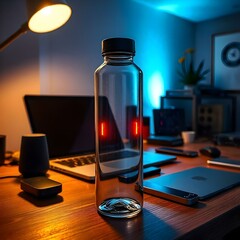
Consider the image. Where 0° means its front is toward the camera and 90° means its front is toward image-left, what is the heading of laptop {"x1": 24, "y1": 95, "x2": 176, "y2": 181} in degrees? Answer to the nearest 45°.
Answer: approximately 315°

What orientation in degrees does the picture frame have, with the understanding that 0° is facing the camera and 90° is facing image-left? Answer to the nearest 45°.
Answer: approximately 45°

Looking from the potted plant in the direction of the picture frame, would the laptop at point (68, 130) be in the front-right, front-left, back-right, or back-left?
back-right

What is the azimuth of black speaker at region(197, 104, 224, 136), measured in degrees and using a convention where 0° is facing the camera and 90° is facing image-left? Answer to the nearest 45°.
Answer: approximately 45°

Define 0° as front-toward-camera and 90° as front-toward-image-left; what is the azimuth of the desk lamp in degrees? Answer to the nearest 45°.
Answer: approximately 315°

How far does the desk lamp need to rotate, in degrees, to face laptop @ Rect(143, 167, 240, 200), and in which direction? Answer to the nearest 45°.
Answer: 0° — it already faces it

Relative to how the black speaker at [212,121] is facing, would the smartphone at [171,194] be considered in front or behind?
in front
